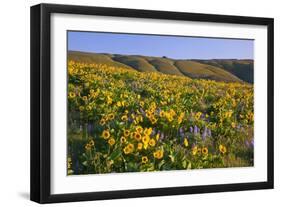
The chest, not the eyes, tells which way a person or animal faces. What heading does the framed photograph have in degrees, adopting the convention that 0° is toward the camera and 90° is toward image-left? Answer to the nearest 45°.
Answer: approximately 315°
